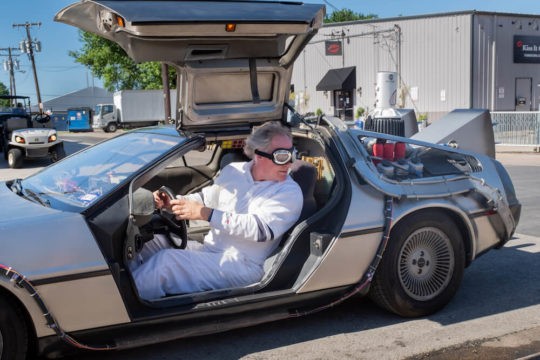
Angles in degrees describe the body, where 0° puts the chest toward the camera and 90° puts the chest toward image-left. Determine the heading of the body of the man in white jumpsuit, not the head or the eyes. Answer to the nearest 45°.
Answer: approximately 45°

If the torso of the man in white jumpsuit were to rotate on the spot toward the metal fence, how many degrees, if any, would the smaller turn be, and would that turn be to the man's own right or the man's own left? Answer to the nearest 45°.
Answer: approximately 180°

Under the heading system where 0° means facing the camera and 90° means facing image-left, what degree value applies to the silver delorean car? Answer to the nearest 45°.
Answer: approximately 45°

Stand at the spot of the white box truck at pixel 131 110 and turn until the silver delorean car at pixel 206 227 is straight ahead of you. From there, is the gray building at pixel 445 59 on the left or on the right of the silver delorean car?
left

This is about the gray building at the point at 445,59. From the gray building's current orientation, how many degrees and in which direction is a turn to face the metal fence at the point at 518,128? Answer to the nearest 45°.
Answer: approximately 45° to its left

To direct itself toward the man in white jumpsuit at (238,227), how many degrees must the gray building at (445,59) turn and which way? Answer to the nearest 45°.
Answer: approximately 45° to its left

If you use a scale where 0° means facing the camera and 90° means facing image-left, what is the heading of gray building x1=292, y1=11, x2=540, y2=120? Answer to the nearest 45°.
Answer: approximately 45°

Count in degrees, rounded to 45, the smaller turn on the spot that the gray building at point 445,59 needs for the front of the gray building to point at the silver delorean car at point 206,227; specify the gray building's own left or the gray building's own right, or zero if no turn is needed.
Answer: approximately 45° to the gray building's own left
